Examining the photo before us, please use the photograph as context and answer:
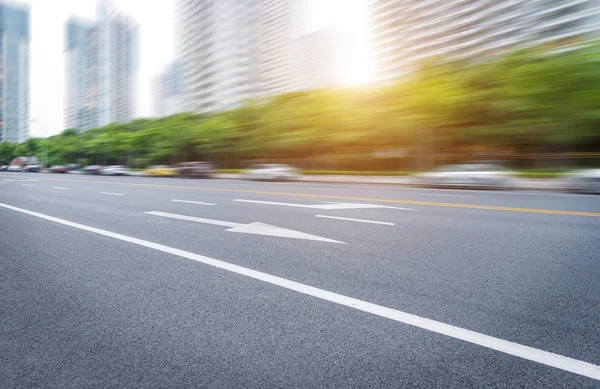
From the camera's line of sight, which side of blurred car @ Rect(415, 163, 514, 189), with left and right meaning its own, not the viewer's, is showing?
left

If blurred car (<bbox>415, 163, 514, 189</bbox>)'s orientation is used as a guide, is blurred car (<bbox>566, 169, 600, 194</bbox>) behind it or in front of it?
behind

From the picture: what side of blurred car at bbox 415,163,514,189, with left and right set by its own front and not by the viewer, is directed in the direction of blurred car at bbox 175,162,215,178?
front

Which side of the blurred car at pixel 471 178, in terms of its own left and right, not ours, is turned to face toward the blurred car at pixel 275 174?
front
